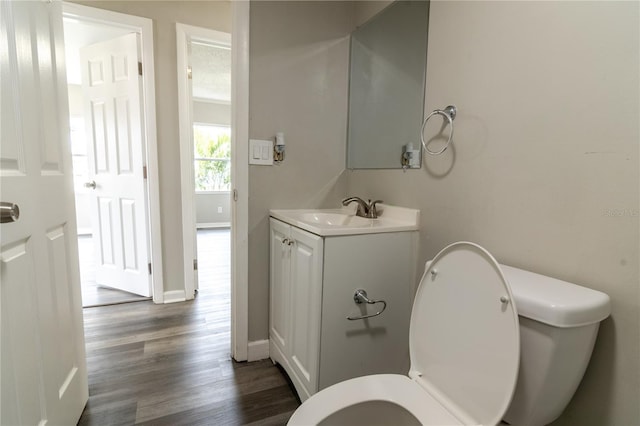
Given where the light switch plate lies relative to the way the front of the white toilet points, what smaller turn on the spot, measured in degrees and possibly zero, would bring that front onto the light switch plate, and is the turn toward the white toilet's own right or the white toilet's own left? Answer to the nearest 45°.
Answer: approximately 90° to the white toilet's own right

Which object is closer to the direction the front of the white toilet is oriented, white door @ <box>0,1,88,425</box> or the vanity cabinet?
the white door

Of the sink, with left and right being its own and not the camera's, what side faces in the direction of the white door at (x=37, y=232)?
front

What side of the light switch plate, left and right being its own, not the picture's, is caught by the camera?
front

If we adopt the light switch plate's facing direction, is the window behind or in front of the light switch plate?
behind

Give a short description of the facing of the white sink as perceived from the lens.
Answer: facing the viewer and to the left of the viewer

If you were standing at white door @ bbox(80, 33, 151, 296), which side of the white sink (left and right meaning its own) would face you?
right

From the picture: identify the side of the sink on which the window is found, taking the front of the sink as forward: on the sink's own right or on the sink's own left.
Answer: on the sink's own right
